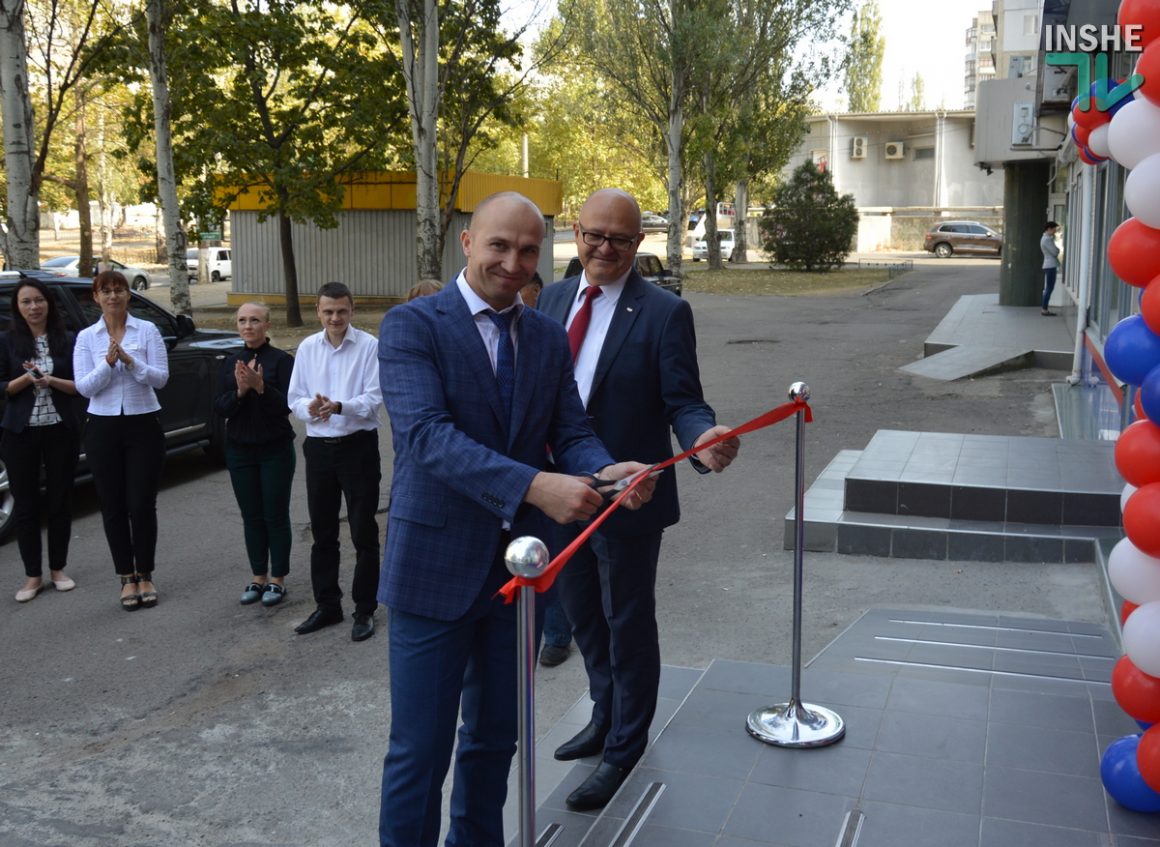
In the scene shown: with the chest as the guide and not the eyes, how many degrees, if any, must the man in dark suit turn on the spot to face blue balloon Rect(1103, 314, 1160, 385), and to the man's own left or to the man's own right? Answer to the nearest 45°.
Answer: approximately 135° to the man's own left

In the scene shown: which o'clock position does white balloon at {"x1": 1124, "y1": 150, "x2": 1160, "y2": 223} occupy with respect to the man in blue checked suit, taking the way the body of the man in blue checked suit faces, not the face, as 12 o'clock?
The white balloon is roughly at 10 o'clock from the man in blue checked suit.

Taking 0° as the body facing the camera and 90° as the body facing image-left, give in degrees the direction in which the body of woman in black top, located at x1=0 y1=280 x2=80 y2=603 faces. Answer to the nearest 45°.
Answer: approximately 0°

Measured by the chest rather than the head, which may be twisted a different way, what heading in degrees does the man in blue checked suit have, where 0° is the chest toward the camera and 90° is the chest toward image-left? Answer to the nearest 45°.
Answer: approximately 315°

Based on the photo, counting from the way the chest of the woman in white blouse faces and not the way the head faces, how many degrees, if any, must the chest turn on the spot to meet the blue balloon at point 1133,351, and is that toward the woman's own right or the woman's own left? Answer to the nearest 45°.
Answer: approximately 45° to the woman's own left

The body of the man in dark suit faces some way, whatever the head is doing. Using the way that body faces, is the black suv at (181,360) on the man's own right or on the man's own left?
on the man's own right

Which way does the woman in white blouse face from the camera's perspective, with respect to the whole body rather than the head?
toward the camera

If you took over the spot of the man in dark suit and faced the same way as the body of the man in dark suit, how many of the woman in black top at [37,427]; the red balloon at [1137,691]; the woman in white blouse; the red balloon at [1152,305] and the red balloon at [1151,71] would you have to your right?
2

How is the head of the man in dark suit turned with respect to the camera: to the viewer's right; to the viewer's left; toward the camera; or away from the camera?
toward the camera

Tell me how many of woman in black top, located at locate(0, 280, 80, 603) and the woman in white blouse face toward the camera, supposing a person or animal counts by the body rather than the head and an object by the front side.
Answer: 2

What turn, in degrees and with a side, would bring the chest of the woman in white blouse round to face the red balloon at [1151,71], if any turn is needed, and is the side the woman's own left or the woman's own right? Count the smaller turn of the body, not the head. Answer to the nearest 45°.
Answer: approximately 45° to the woman's own left

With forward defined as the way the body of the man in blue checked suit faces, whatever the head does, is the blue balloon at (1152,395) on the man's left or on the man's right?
on the man's left

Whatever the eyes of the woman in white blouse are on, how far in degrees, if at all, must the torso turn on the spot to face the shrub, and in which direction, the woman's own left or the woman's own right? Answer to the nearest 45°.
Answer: approximately 135° to the woman's own left

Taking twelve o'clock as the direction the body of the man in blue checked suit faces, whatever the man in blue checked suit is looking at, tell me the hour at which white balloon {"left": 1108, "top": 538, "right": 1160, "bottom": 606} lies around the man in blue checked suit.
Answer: The white balloon is roughly at 10 o'clock from the man in blue checked suit.
